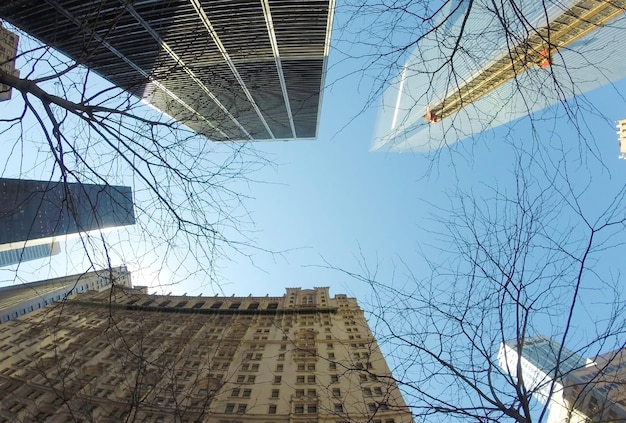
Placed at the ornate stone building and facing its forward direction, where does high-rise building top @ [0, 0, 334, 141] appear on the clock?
The high-rise building top is roughly at 12 o'clock from the ornate stone building.

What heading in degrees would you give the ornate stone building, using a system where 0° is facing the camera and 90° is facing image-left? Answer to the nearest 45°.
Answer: approximately 0°
